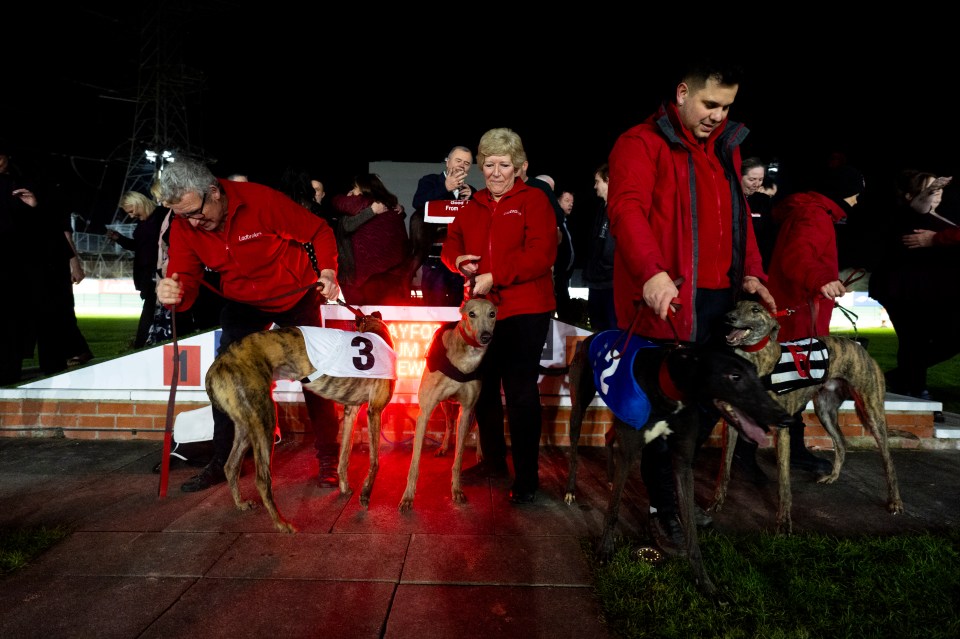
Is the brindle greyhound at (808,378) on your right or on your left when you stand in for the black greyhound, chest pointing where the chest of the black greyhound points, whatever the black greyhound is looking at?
on your left

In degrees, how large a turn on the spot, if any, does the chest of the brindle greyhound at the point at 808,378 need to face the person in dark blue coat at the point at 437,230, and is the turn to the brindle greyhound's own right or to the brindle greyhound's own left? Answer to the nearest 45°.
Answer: approximately 45° to the brindle greyhound's own right

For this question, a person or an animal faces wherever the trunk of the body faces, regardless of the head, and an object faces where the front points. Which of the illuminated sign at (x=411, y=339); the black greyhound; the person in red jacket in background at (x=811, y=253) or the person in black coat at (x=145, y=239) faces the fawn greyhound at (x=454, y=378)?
the illuminated sign

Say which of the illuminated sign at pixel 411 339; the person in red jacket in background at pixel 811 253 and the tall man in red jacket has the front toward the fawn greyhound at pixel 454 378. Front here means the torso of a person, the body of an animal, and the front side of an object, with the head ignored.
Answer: the illuminated sign

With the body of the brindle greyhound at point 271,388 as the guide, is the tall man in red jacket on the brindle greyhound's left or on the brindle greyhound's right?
on the brindle greyhound's right

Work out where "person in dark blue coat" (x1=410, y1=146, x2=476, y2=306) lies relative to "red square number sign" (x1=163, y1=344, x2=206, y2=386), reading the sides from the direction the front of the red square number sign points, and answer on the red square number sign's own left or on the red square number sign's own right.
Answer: on the red square number sign's own left

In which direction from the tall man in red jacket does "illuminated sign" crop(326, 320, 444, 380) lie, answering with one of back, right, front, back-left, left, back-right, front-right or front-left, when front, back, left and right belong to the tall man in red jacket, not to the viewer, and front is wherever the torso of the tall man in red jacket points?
back

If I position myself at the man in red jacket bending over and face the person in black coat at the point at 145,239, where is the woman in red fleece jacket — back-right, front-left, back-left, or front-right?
back-right
